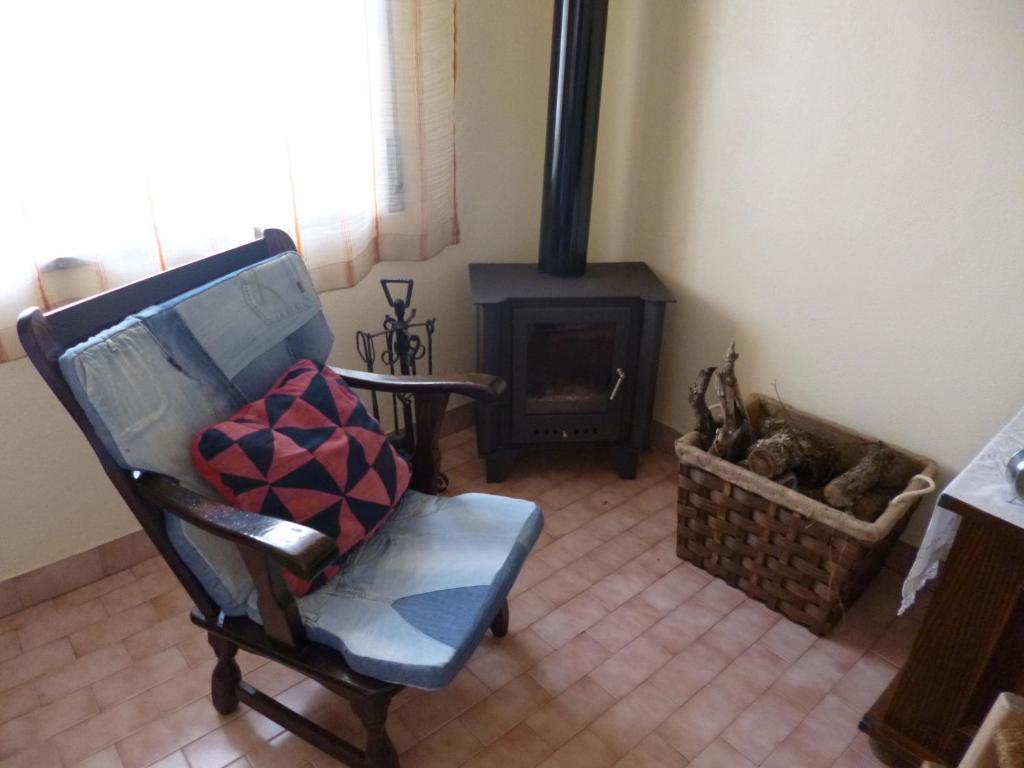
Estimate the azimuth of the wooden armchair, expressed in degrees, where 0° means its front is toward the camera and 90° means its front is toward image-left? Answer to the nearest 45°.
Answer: approximately 315°

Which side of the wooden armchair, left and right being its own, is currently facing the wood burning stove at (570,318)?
left

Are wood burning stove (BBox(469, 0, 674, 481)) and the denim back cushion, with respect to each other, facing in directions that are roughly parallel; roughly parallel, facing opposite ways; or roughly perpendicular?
roughly perpendicular

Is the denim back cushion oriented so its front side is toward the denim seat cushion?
yes

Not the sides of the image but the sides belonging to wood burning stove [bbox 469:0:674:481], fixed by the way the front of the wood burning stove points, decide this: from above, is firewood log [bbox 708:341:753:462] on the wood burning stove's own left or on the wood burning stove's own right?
on the wood burning stove's own left

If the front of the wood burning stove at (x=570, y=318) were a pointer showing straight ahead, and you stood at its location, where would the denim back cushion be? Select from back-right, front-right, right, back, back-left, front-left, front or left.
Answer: front-right

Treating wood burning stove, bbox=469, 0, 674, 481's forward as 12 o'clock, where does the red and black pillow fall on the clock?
The red and black pillow is roughly at 1 o'clock from the wood burning stove.

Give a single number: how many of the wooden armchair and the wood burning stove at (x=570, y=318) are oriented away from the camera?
0

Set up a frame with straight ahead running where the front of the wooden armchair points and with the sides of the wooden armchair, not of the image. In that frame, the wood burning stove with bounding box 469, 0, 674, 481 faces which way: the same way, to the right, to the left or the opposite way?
to the right

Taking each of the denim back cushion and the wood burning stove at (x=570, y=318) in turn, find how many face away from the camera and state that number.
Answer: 0

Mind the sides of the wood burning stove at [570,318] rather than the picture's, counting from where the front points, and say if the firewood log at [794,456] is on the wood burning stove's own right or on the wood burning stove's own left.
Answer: on the wood burning stove's own left

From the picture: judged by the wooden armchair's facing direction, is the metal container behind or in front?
in front
